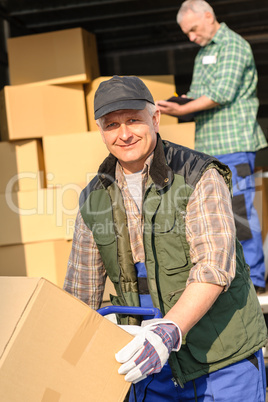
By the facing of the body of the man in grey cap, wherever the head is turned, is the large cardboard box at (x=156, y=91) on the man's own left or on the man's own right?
on the man's own right

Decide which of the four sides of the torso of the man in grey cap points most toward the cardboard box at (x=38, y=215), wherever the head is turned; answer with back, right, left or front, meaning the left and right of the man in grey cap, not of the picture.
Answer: right

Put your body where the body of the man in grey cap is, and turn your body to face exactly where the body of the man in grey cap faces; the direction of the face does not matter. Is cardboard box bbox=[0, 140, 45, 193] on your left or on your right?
on your right

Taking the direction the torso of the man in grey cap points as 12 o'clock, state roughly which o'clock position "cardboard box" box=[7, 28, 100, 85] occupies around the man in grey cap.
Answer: The cardboard box is roughly at 4 o'clock from the man in grey cap.

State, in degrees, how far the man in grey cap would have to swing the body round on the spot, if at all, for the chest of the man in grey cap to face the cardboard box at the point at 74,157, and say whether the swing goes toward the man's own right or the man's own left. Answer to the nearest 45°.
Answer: approximately 135° to the man's own right

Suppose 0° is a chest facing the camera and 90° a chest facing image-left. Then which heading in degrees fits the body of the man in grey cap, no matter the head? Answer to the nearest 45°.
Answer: approximately 45°

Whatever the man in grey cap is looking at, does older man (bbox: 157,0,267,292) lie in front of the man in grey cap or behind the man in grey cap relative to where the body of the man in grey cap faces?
behind

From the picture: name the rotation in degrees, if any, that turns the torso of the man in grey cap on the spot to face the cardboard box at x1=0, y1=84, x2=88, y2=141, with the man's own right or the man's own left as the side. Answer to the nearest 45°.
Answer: approximately 135° to the man's own right
